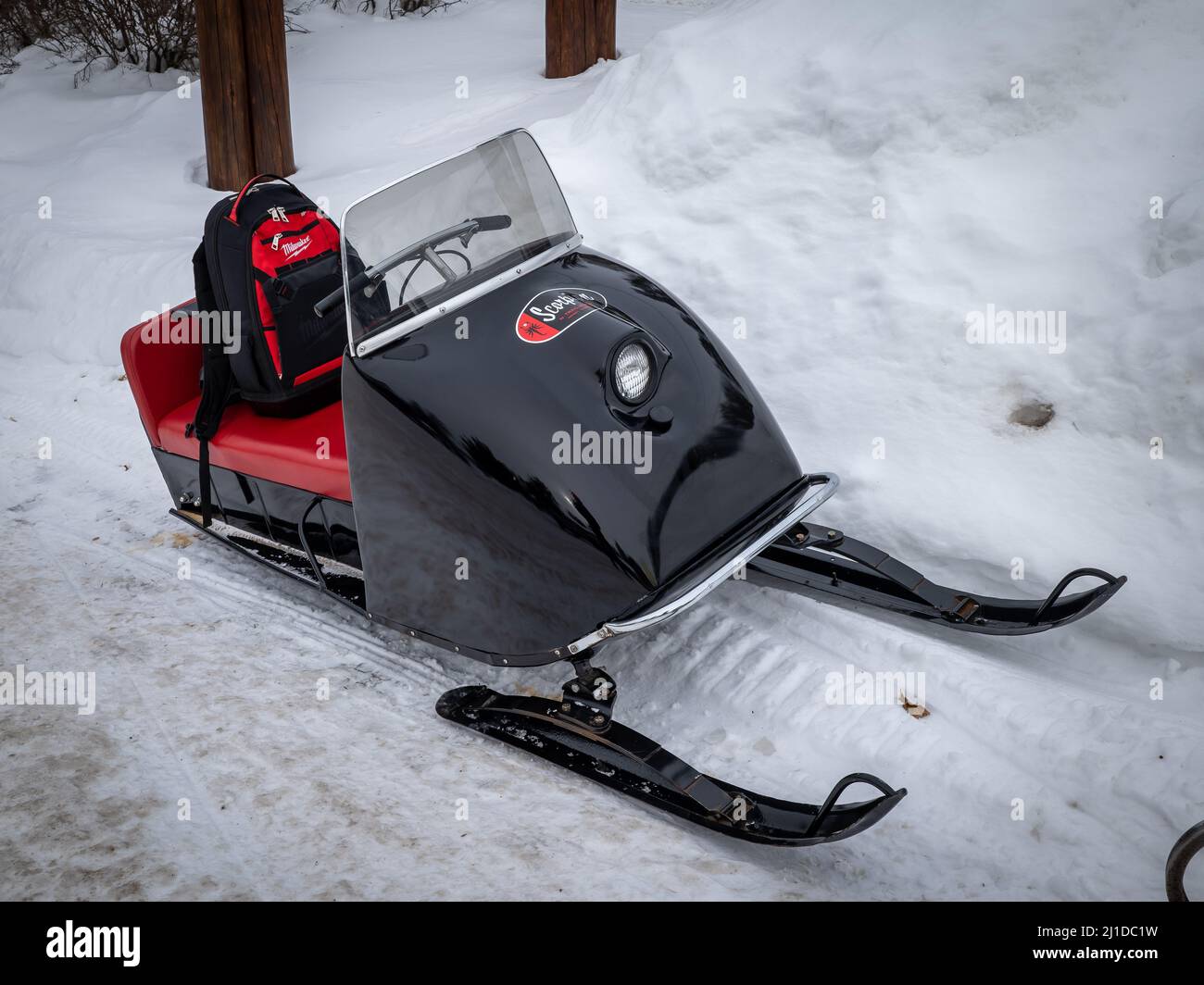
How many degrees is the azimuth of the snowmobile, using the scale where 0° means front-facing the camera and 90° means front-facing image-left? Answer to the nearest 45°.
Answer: approximately 315°

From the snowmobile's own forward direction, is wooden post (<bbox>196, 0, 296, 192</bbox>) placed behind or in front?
behind

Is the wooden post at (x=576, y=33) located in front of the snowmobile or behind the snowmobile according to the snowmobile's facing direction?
behind
